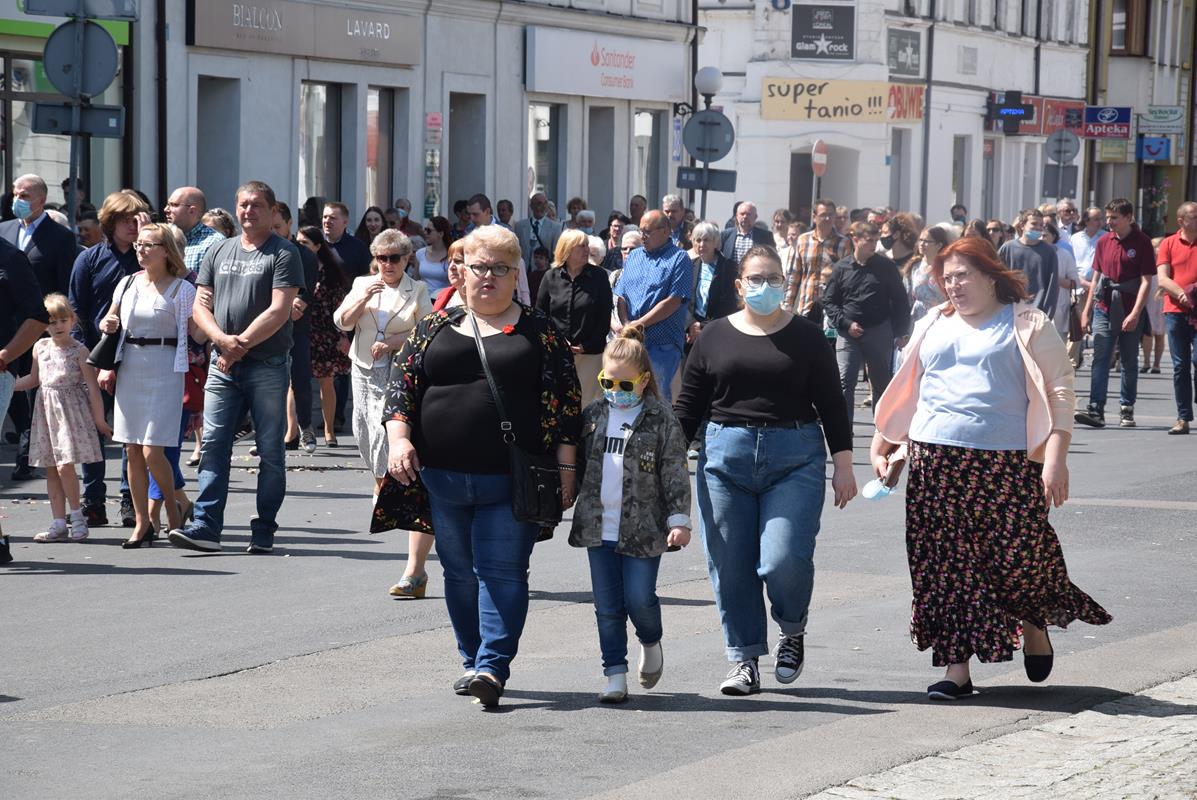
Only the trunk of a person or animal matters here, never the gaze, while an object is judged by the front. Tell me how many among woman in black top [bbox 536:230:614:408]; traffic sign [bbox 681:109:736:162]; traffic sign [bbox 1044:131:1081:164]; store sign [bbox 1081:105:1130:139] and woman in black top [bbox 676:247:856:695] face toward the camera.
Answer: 3

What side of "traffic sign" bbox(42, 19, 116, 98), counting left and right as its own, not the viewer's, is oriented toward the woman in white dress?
back

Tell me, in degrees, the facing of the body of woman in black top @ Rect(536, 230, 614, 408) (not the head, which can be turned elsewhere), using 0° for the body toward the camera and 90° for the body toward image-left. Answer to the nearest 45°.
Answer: approximately 0°

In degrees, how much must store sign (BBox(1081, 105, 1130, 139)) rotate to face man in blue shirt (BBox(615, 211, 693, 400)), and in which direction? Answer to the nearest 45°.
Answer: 0° — it already faces them

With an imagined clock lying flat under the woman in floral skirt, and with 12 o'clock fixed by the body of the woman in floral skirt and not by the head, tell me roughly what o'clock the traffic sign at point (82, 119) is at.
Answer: The traffic sign is roughly at 3 o'clock from the woman in floral skirt.

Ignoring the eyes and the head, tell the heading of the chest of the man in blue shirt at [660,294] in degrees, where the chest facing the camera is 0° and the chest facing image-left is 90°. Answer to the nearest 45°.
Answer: approximately 45°

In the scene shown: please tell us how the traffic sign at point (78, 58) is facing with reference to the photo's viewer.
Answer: facing away from the viewer

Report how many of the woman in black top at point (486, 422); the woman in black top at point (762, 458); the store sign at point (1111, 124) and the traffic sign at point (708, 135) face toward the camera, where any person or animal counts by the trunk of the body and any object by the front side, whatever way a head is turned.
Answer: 3

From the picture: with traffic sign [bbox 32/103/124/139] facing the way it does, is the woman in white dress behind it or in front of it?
behind

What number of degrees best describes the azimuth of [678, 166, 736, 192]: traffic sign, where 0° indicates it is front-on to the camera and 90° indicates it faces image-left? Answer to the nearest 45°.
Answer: approximately 180°

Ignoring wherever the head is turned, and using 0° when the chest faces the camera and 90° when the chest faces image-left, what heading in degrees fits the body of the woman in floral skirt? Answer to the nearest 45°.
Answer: approximately 45°

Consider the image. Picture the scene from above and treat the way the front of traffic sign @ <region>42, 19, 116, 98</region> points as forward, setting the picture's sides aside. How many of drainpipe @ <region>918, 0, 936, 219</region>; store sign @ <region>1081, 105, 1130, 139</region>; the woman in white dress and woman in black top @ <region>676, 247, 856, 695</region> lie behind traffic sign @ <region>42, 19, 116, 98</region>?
2
